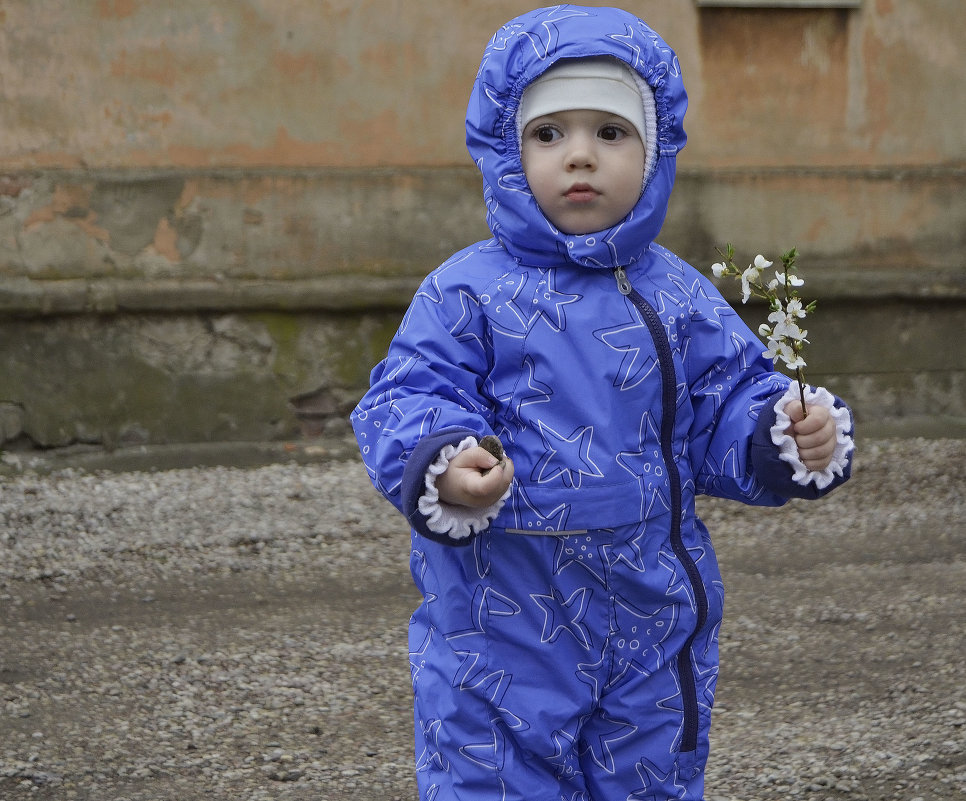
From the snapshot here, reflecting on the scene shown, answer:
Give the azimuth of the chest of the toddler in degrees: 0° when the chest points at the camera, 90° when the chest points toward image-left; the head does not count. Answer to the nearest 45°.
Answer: approximately 0°
